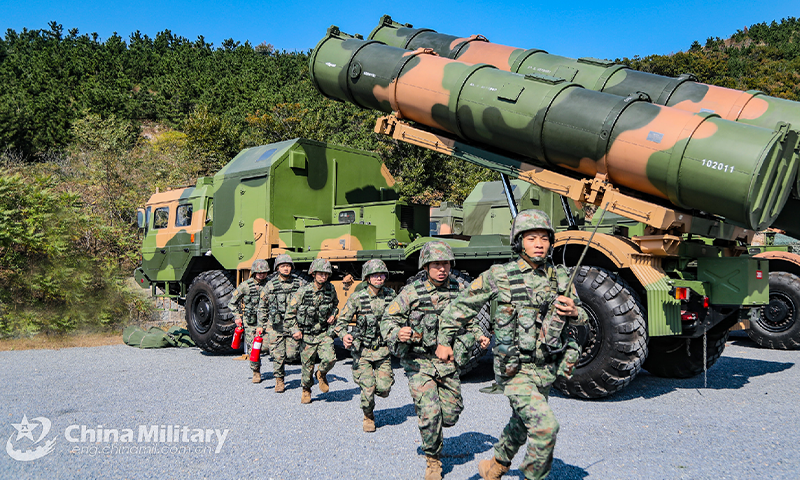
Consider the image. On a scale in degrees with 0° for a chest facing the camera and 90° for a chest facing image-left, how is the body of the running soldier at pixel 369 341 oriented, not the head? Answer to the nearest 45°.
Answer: approximately 315°

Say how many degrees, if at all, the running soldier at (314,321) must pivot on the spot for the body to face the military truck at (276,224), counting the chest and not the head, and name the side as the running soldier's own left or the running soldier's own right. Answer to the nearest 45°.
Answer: approximately 135° to the running soldier's own left

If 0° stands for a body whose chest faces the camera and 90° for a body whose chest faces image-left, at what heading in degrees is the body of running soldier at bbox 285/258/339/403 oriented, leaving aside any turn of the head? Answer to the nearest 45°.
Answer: approximately 315°

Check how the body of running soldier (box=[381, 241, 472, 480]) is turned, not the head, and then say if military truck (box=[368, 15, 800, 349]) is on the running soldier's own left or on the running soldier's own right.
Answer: on the running soldier's own left

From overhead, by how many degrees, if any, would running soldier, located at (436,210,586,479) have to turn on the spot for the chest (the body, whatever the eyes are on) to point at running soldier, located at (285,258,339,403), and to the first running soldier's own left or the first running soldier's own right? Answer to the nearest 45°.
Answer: approximately 180°

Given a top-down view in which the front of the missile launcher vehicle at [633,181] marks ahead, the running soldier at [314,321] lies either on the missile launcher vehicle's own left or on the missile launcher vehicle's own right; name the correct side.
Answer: on the missile launcher vehicle's own left

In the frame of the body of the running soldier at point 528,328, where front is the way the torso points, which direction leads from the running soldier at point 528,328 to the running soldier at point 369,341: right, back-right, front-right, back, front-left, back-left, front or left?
back

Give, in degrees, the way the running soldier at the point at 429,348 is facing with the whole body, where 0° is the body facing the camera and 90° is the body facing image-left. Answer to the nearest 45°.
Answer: approximately 315°

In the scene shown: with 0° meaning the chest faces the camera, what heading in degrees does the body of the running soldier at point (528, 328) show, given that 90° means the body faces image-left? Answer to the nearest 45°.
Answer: approximately 315°
